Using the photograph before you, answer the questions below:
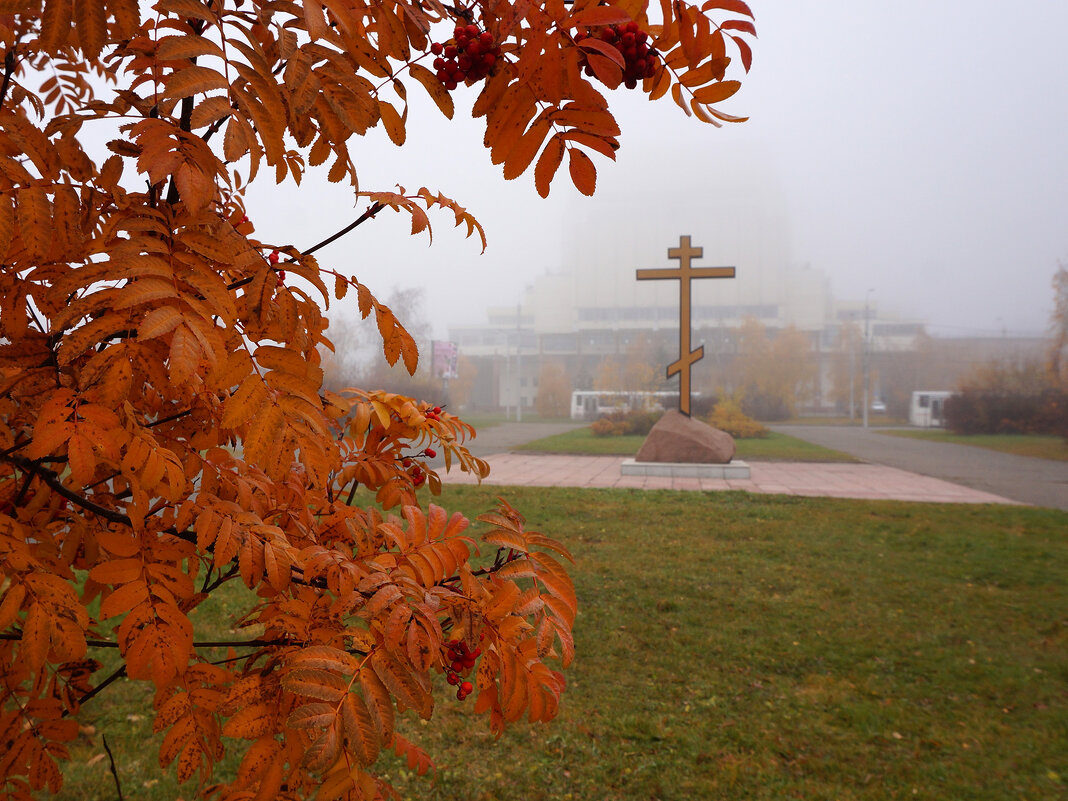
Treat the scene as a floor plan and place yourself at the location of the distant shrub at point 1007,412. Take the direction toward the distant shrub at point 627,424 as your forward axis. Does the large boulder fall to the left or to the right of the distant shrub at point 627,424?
left

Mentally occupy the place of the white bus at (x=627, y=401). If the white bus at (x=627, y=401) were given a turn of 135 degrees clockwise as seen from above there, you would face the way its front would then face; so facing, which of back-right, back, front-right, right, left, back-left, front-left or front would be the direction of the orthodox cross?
back-right

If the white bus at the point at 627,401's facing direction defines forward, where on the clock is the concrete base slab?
The concrete base slab is roughly at 9 o'clock from the white bus.

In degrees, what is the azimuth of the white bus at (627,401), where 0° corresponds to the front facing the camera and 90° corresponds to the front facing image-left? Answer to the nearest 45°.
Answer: approximately 90°

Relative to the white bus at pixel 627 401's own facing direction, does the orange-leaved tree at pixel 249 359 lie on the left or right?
on its left

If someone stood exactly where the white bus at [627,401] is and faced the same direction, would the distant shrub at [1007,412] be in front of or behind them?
behind
